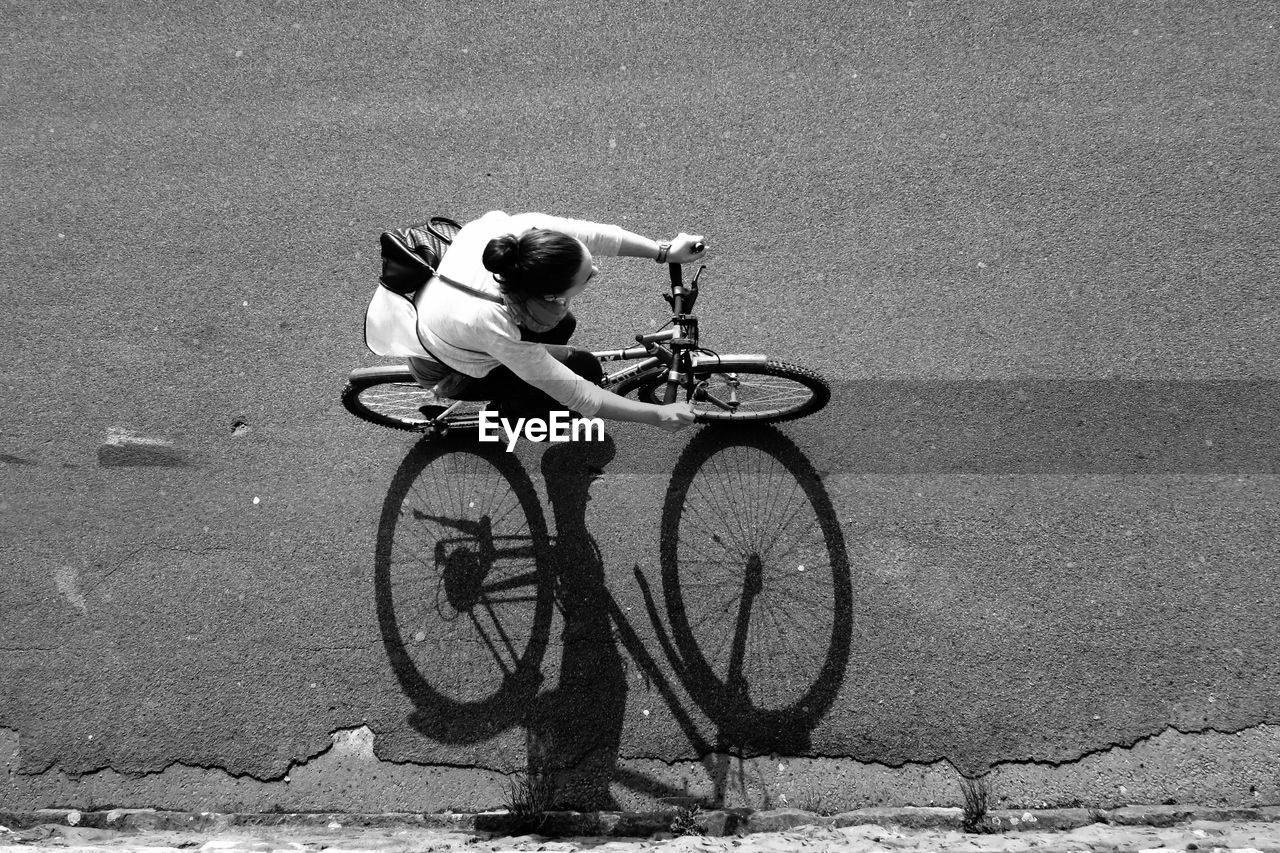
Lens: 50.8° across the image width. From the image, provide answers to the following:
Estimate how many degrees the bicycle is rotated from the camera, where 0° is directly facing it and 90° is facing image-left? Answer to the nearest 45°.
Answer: approximately 270°

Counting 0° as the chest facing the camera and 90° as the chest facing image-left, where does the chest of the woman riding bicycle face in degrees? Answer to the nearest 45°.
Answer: approximately 270°

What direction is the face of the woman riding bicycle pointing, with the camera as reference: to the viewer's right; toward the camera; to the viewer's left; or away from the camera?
to the viewer's right
